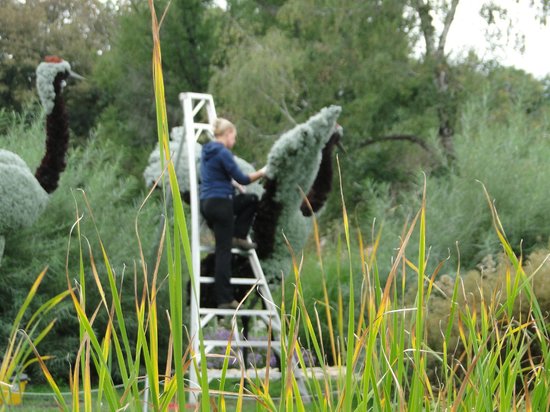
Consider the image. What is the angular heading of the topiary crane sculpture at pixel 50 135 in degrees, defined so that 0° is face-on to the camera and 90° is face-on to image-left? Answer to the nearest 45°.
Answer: approximately 270°

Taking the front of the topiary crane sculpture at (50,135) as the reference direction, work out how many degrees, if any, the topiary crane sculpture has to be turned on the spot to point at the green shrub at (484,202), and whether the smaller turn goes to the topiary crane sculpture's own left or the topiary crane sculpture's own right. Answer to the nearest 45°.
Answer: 0° — it already faces it

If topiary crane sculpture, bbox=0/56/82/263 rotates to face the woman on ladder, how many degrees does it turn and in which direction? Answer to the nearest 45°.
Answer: approximately 45° to its right

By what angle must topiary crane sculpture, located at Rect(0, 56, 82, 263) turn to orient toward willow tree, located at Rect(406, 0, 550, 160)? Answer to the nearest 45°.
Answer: approximately 45° to its left
